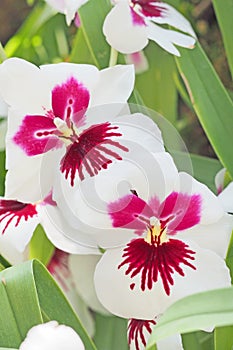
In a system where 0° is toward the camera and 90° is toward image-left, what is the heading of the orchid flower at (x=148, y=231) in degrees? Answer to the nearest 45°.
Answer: approximately 0°
